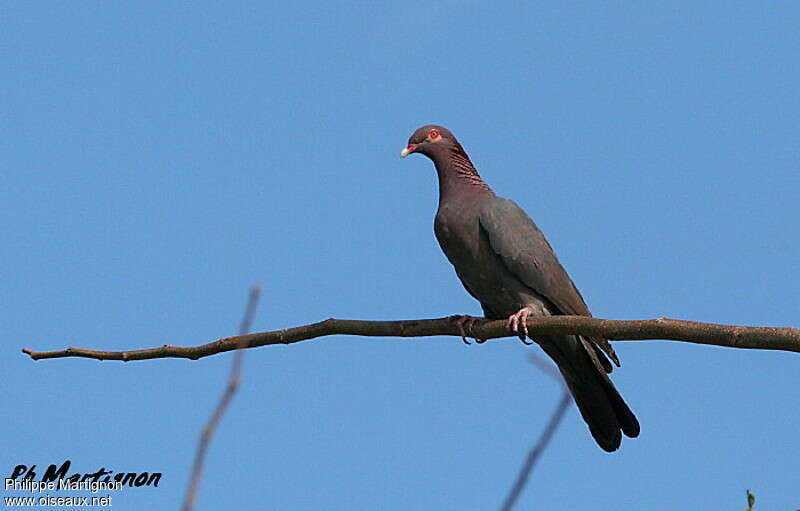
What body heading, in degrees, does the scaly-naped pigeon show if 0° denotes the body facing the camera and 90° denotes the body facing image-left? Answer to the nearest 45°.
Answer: approximately 90°
